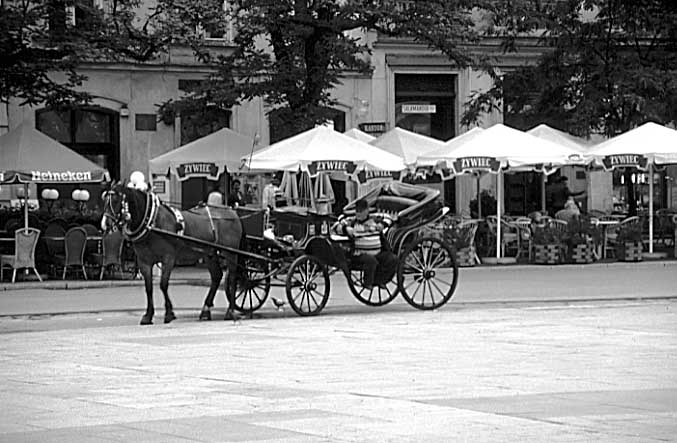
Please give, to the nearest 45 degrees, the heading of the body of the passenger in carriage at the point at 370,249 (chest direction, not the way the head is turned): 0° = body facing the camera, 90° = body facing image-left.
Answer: approximately 0°

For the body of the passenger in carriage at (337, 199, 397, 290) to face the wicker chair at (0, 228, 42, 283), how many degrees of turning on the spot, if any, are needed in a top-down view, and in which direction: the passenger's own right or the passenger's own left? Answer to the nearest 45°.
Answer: approximately 135° to the passenger's own right

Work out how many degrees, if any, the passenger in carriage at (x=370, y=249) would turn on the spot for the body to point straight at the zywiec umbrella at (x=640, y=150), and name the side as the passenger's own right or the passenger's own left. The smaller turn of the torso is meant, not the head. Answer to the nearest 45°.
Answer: approximately 135° to the passenger's own left
